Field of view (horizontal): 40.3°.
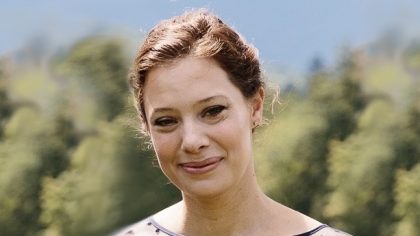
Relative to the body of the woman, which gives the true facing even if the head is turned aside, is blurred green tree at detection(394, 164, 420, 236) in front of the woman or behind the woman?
behind

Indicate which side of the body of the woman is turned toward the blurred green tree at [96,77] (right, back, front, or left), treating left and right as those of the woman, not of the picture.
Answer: back

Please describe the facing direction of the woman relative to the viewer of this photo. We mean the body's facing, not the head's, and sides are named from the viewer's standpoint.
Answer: facing the viewer

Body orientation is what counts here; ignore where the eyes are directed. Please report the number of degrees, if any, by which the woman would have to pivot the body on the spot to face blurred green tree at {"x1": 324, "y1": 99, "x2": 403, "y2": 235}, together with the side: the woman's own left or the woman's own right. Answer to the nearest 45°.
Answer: approximately 180°
